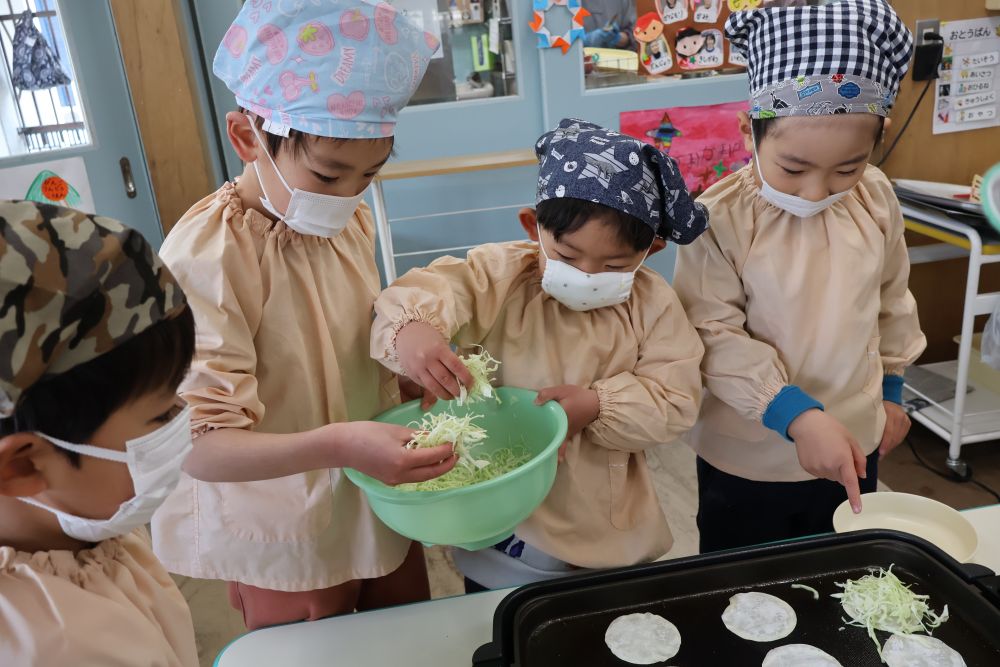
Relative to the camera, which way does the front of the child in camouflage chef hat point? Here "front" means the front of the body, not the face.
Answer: to the viewer's right

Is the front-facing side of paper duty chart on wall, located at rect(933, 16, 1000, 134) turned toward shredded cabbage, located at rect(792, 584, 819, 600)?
yes

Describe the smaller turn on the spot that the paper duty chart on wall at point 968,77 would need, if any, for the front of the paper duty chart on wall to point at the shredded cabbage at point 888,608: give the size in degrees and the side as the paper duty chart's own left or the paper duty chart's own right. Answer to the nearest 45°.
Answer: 0° — it already faces it

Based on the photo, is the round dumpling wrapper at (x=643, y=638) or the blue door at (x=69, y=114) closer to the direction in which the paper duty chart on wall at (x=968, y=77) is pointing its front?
the round dumpling wrapper

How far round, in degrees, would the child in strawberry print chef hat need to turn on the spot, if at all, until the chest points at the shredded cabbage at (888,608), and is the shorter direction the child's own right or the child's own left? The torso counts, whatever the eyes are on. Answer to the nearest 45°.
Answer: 0° — they already face it

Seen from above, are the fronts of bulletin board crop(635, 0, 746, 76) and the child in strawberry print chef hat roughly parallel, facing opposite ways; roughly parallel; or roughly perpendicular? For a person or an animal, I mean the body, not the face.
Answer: roughly perpendicular
